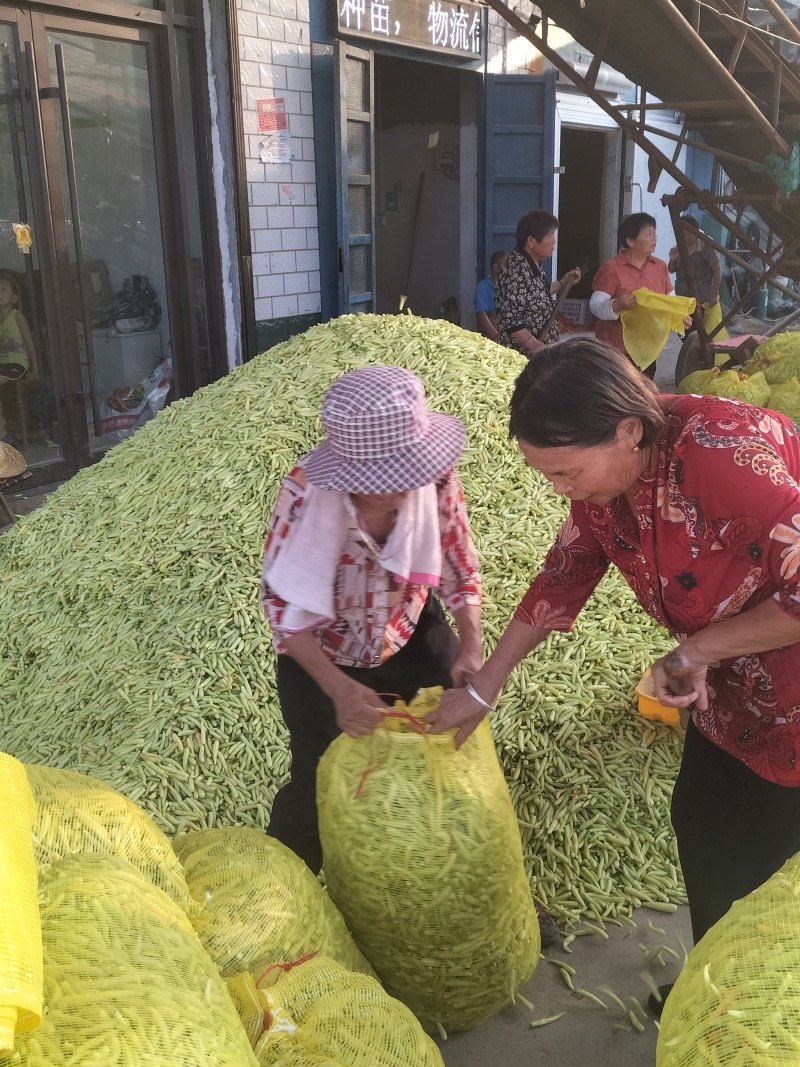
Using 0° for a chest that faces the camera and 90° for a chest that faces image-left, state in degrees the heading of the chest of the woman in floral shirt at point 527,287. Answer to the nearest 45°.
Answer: approximately 270°

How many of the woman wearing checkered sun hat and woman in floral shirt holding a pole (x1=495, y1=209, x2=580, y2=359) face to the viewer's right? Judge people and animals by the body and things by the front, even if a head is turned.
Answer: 1

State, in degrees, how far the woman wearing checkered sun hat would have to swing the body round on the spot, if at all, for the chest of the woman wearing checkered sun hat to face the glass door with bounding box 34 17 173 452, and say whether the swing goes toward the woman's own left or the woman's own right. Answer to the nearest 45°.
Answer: approximately 180°

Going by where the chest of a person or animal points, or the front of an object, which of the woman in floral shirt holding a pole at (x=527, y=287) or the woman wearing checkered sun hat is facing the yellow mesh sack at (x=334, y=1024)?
the woman wearing checkered sun hat

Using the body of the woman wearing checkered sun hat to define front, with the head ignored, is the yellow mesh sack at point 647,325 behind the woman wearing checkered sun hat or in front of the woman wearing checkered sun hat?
behind

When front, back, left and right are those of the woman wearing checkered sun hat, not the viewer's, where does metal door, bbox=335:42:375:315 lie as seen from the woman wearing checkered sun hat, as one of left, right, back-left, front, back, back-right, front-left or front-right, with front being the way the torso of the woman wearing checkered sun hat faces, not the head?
back

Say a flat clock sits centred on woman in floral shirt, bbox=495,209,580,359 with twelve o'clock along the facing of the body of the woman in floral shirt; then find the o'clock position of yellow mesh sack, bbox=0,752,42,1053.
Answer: The yellow mesh sack is roughly at 3 o'clock from the woman in floral shirt.

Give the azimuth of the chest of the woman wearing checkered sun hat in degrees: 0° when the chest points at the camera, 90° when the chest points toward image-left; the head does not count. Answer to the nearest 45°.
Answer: approximately 0°

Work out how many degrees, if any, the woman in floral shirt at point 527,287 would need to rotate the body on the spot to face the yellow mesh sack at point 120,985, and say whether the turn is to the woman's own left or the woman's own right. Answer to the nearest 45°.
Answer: approximately 90° to the woman's own right

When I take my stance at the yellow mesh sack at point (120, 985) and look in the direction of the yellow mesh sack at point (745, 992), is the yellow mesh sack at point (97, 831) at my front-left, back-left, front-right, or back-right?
back-left

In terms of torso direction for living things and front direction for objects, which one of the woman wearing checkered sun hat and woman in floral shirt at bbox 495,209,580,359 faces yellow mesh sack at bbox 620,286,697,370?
the woman in floral shirt
